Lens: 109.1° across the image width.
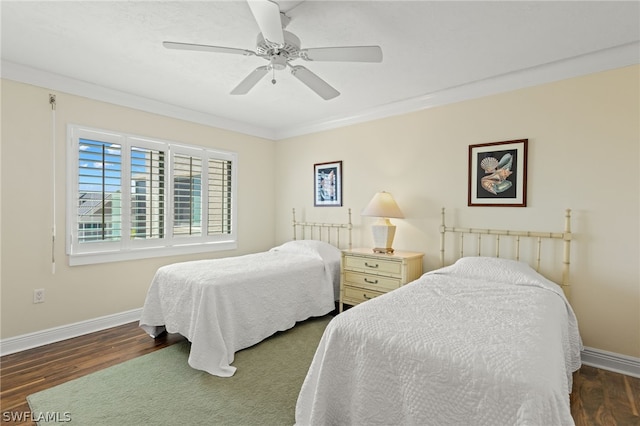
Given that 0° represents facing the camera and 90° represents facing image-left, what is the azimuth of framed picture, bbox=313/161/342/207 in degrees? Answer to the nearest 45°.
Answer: approximately 45°

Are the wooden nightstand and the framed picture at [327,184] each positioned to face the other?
no

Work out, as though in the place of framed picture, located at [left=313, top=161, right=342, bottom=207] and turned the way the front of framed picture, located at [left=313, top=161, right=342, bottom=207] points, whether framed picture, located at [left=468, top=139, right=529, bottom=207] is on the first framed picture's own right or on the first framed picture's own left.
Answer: on the first framed picture's own left

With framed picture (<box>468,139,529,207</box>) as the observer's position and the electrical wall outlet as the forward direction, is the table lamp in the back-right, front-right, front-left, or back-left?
front-right

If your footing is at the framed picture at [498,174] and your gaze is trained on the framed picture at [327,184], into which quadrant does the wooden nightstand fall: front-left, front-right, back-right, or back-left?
front-left

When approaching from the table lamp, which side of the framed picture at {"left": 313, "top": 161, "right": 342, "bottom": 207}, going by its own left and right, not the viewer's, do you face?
left

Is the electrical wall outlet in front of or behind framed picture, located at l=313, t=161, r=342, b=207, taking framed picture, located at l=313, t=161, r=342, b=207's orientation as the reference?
in front

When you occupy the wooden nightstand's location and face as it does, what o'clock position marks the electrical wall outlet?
The electrical wall outlet is roughly at 1 o'clock from the wooden nightstand.

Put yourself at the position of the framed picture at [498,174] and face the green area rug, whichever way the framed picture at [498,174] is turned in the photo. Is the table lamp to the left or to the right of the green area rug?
right

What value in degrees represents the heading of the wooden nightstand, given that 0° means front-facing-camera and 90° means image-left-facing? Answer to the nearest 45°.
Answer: approximately 45°

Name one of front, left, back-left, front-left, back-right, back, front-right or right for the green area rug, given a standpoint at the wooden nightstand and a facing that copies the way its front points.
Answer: front

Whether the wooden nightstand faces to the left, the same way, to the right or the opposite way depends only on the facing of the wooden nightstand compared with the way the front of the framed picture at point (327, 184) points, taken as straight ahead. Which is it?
the same way

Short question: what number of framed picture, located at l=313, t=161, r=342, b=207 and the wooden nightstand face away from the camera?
0

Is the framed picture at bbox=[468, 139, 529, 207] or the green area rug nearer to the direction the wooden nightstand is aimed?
the green area rug
